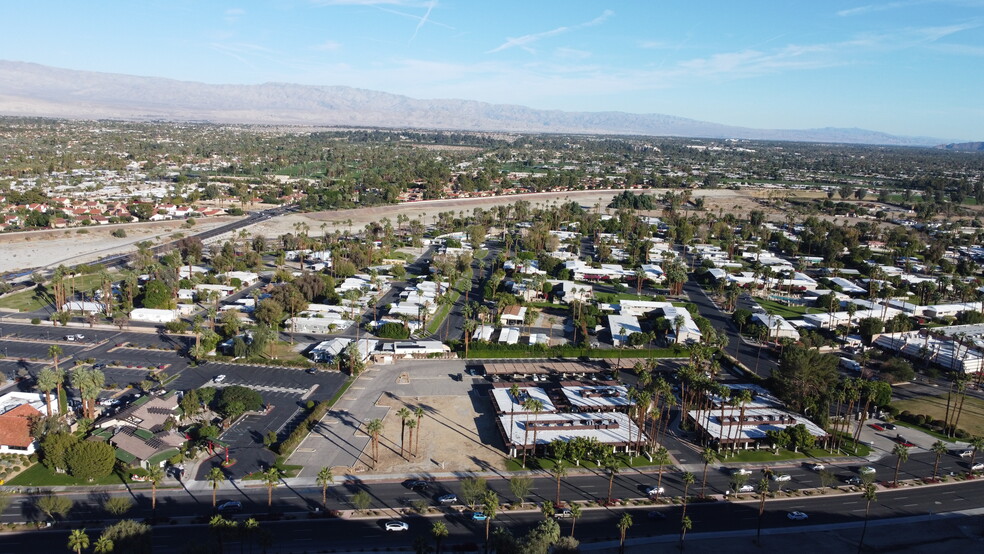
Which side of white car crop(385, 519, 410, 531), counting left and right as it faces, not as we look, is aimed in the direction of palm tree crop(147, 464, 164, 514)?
back

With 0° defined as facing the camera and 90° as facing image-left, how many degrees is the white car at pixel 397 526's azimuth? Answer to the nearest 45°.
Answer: approximately 270°

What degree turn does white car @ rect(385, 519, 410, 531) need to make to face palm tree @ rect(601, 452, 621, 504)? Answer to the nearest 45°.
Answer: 0° — it already faces it

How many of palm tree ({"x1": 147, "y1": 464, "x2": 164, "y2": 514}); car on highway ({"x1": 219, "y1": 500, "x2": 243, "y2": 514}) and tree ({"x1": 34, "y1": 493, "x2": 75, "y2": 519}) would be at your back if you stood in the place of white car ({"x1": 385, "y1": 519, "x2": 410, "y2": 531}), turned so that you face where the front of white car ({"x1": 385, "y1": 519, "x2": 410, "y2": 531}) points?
3

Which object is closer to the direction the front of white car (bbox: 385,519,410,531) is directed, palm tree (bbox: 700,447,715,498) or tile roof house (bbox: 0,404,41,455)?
the palm tree

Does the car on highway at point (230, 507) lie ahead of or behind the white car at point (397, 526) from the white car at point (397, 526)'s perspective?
behind

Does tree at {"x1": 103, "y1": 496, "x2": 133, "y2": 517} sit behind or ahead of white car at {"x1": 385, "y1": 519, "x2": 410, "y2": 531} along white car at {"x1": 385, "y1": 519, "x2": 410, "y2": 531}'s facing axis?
behind

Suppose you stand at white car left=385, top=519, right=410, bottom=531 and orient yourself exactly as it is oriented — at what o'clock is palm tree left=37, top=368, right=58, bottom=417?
The palm tree is roughly at 7 o'clock from the white car.

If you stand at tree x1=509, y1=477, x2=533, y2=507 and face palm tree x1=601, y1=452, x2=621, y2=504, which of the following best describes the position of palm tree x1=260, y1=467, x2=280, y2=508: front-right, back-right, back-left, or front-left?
back-left

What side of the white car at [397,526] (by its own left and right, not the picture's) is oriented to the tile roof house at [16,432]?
back

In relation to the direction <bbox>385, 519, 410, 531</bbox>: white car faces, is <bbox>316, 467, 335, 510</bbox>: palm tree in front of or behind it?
behind
